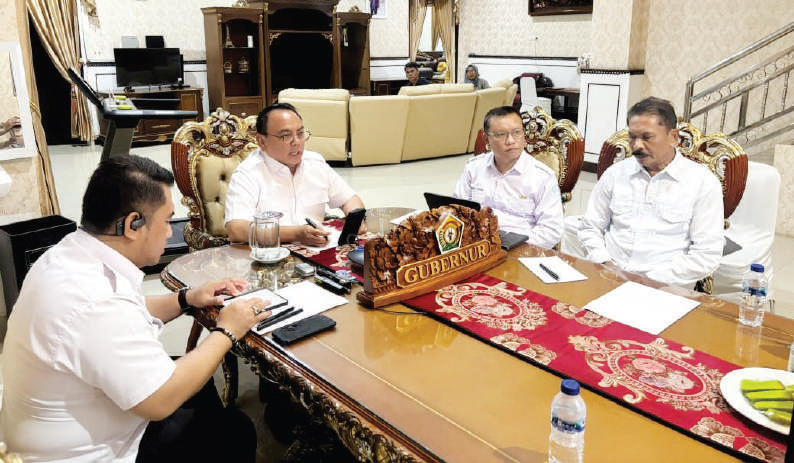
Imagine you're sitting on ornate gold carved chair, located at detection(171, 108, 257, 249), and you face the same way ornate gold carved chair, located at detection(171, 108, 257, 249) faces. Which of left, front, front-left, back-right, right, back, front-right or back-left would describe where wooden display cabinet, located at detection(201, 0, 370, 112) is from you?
back-left

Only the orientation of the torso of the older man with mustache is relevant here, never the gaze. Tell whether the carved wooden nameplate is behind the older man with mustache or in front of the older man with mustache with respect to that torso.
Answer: in front

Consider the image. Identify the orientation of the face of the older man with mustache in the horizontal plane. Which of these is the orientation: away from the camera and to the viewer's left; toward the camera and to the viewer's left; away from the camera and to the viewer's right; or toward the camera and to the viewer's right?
toward the camera and to the viewer's left

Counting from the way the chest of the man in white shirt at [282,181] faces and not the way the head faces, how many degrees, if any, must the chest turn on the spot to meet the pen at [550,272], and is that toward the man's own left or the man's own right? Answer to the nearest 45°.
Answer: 0° — they already face it

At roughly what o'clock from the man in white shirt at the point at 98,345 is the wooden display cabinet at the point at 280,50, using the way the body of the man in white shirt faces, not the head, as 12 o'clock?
The wooden display cabinet is roughly at 11 o'clock from the man in white shirt.

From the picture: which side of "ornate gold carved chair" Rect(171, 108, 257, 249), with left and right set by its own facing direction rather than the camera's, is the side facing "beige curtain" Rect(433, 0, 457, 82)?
left

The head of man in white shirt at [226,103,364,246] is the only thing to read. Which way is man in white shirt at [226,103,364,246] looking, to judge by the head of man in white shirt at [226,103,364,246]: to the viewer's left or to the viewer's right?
to the viewer's right

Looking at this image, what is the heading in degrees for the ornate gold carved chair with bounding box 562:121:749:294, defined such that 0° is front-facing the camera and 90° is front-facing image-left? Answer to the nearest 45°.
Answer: approximately 45°
